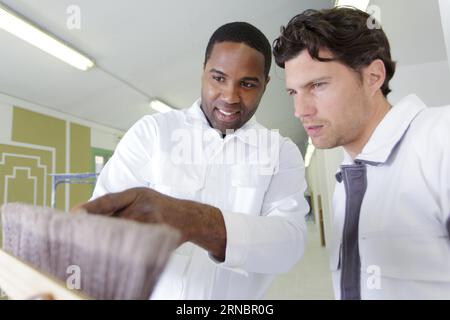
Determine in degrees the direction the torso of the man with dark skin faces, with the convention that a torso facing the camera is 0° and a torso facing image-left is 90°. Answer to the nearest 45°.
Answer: approximately 0°

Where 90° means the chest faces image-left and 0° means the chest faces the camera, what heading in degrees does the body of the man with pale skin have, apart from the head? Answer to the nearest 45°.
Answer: approximately 45°

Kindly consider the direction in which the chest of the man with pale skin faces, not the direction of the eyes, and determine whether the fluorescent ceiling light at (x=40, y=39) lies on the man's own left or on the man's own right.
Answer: on the man's own right

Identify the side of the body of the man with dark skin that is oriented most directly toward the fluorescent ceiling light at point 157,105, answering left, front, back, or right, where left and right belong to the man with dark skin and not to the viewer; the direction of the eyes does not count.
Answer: back

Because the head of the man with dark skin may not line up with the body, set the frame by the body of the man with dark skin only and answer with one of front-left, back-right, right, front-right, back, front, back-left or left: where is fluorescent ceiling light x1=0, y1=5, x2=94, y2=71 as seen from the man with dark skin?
back-right

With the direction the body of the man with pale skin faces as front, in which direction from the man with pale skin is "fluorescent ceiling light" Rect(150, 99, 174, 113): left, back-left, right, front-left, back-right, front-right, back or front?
right
